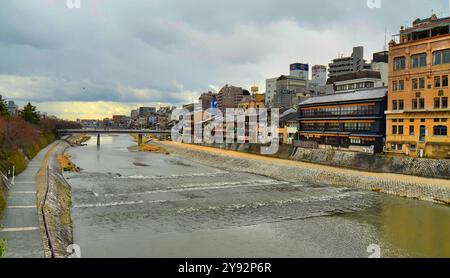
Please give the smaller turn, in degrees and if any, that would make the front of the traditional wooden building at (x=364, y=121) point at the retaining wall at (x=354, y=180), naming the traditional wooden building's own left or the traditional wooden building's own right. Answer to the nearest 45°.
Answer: approximately 45° to the traditional wooden building's own left

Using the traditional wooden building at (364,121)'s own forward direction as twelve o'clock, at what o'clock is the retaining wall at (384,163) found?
The retaining wall is roughly at 10 o'clock from the traditional wooden building.

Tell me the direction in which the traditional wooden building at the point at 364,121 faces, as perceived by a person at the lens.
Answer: facing the viewer and to the left of the viewer
